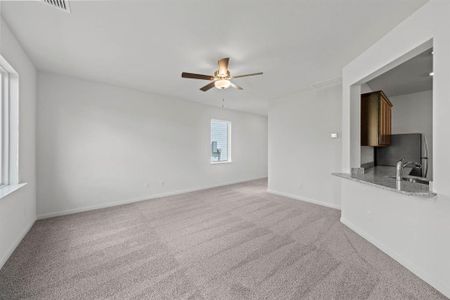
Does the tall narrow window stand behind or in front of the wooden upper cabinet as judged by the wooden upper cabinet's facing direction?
behind

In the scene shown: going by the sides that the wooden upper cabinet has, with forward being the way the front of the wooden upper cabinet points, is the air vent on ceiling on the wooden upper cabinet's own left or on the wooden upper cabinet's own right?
on the wooden upper cabinet's own right
